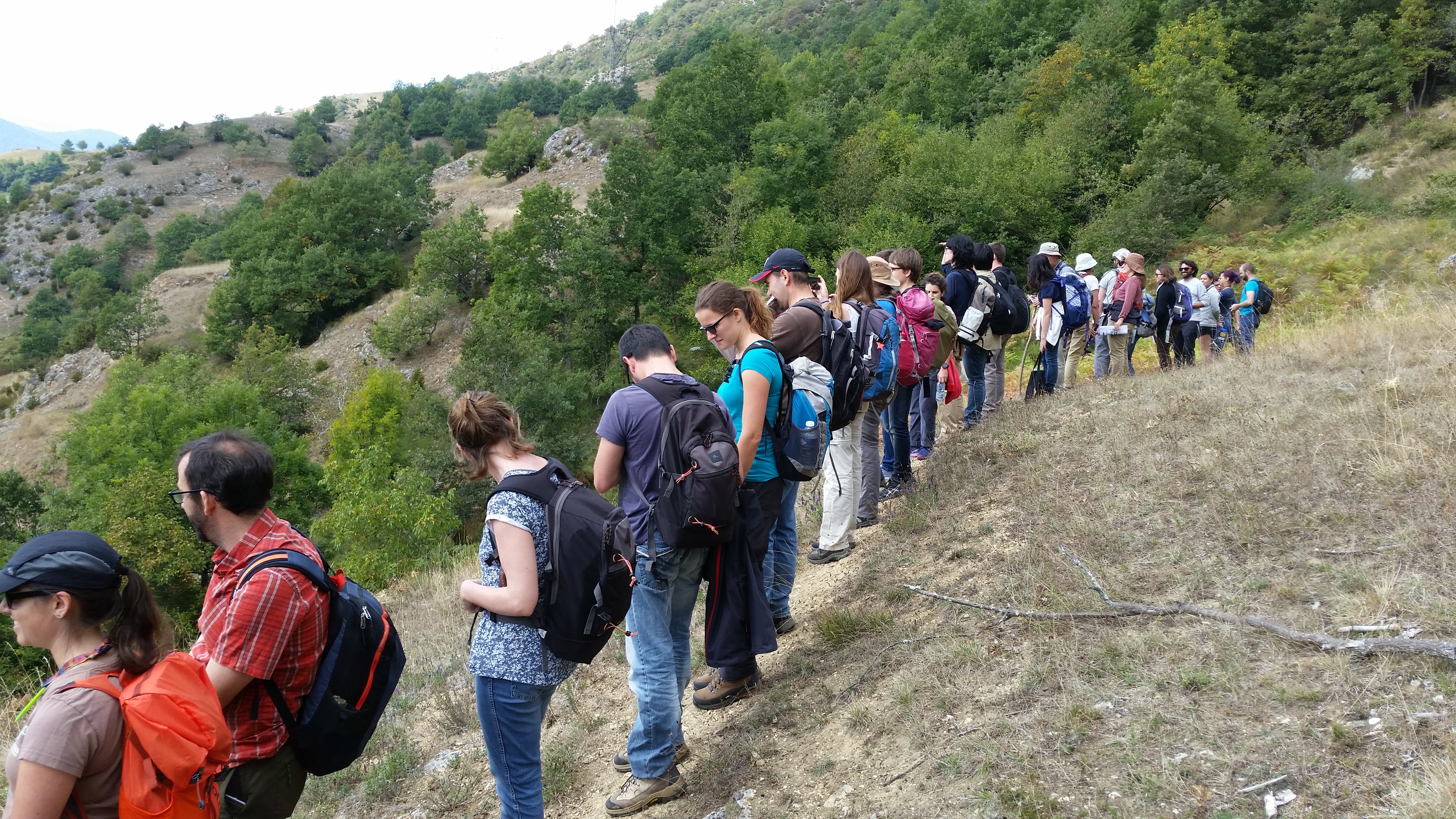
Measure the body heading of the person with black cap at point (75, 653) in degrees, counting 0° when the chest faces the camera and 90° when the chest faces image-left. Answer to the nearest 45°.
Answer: approximately 90°

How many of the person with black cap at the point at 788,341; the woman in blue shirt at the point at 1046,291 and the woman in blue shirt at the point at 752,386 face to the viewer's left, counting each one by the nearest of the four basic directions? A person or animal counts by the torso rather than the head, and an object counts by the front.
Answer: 3

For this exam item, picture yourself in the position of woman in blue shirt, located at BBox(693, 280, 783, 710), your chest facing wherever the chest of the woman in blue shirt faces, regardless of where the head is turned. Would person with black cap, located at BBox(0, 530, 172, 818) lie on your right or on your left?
on your left

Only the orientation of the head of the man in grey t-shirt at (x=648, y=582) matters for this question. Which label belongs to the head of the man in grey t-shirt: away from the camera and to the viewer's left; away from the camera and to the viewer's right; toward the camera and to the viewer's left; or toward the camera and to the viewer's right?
away from the camera and to the viewer's left

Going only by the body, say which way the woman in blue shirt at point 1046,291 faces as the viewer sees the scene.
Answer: to the viewer's left

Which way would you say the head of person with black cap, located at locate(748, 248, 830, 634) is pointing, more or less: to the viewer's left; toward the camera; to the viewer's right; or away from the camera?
to the viewer's left

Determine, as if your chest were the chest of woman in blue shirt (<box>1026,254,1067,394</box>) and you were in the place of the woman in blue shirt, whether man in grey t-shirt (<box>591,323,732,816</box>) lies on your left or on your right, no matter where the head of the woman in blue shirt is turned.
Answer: on your left

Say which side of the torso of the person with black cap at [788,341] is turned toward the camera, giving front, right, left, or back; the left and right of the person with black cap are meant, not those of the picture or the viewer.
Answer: left

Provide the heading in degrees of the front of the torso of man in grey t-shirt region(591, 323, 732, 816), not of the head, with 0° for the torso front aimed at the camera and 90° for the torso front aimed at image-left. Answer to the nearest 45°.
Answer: approximately 135°

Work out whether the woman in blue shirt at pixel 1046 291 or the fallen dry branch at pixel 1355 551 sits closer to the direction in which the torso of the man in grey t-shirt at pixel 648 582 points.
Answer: the woman in blue shirt

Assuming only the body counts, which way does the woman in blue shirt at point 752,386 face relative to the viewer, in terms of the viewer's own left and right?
facing to the left of the viewer

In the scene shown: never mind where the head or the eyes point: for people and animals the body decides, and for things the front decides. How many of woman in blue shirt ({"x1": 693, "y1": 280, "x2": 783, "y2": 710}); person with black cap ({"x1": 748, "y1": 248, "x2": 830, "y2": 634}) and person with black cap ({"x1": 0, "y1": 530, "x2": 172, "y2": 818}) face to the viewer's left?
3

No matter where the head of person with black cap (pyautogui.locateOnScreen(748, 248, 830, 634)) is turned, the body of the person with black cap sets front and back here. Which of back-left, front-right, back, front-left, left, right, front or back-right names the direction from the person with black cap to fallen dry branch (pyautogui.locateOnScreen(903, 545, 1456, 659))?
back-left

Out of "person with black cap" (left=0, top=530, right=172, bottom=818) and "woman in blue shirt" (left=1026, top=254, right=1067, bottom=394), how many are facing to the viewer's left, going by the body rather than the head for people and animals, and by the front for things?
2
